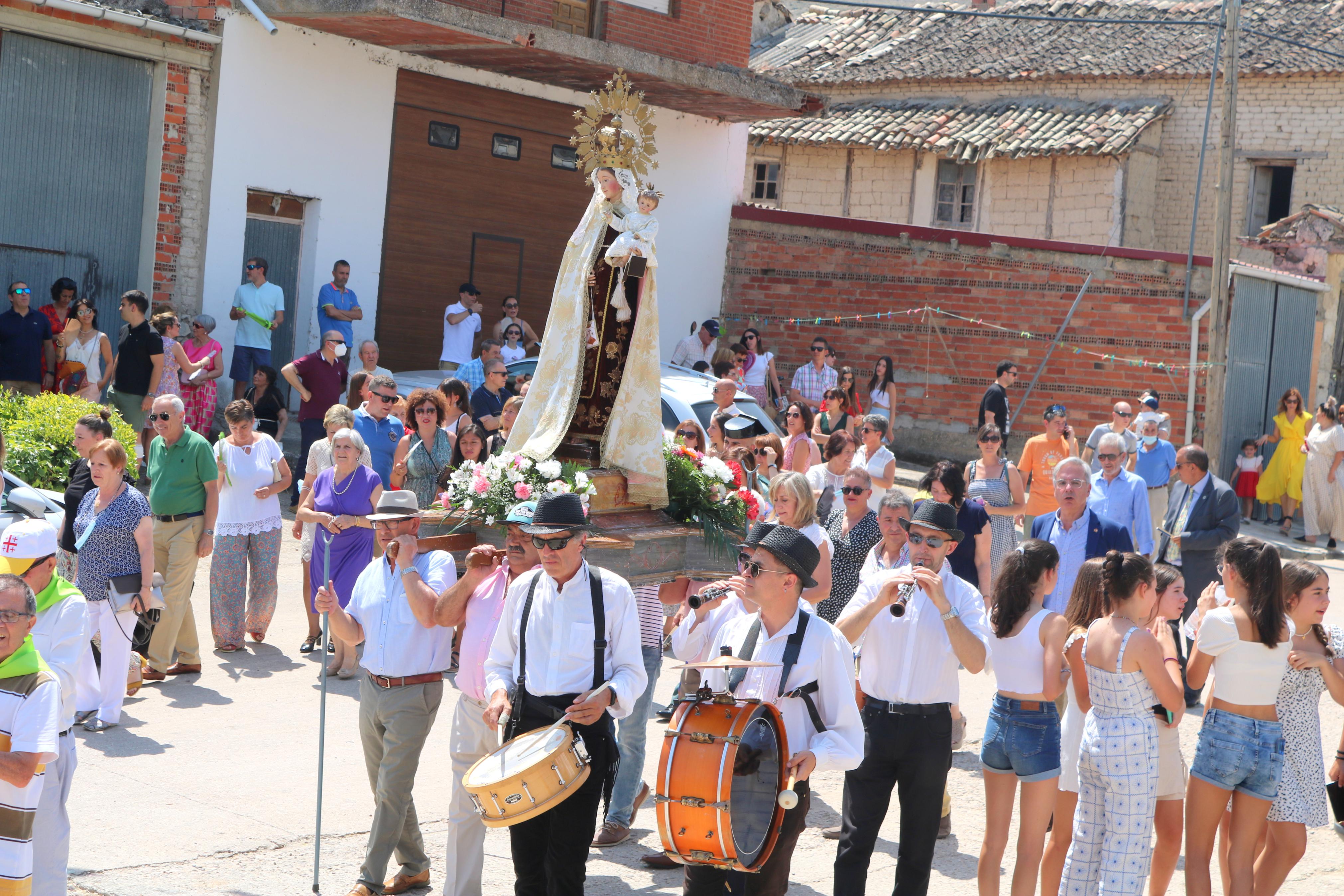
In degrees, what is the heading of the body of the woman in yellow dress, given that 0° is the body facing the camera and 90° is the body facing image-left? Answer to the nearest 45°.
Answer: approximately 0°

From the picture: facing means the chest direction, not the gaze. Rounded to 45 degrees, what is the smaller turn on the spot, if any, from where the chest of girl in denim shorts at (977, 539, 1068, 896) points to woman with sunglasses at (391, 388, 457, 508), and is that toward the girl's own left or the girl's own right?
approximately 90° to the girl's own left

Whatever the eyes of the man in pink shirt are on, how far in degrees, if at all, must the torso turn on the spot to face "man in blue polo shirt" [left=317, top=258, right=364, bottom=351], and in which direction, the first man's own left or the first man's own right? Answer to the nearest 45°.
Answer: approximately 135° to the first man's own right

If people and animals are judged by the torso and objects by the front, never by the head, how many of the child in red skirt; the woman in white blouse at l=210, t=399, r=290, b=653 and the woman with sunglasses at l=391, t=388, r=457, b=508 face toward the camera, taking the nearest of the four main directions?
3
